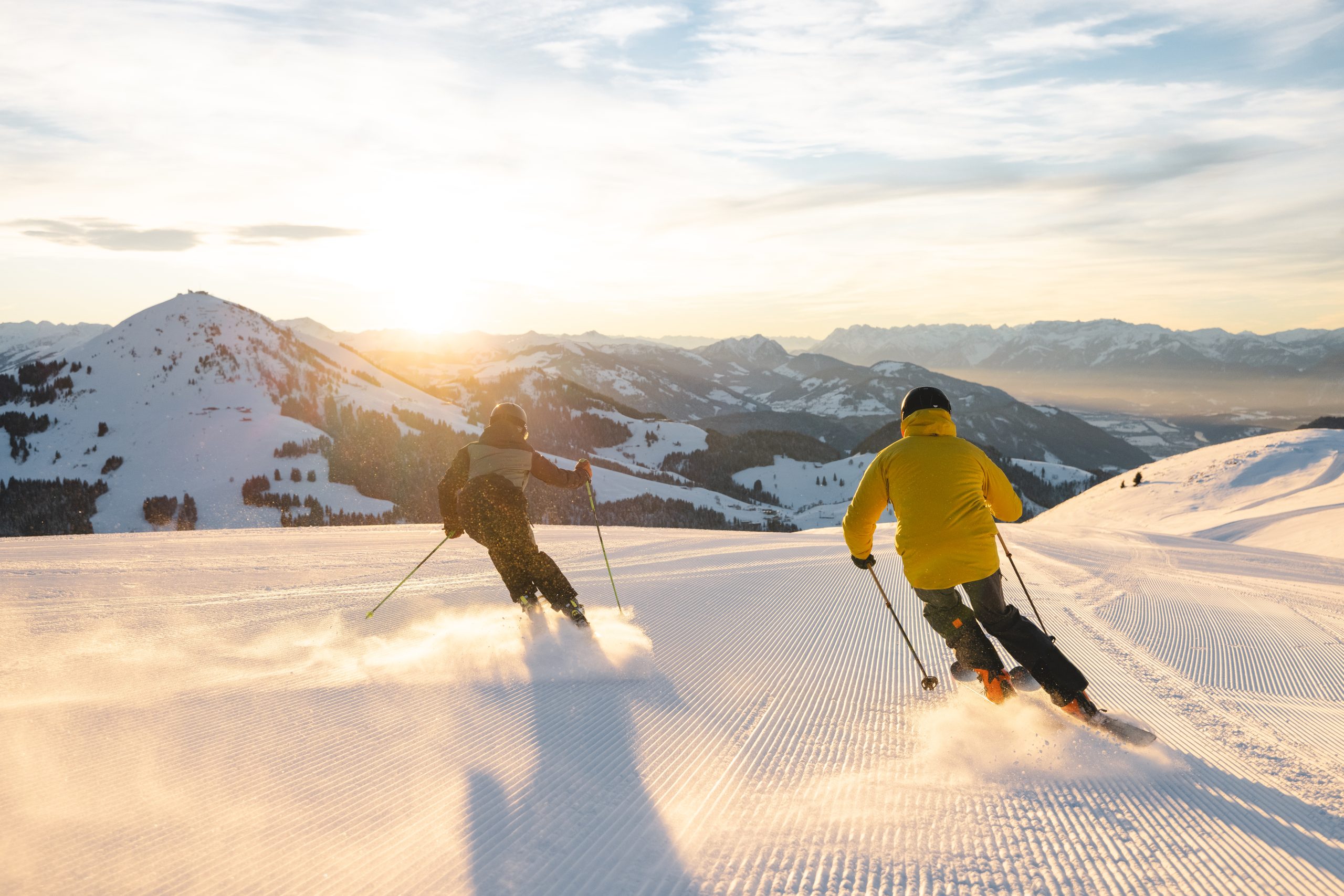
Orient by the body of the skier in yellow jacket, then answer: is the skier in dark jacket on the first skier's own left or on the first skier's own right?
on the first skier's own left

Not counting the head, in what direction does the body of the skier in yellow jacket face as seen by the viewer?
away from the camera

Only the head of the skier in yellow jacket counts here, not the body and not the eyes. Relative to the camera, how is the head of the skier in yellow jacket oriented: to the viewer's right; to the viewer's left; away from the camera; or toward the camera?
away from the camera

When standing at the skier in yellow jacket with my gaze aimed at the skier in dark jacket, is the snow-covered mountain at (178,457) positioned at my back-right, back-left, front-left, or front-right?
front-right

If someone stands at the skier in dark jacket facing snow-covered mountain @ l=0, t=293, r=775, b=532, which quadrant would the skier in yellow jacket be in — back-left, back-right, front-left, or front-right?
back-right

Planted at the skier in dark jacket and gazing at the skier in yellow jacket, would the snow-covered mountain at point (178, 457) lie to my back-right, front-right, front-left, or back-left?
back-left

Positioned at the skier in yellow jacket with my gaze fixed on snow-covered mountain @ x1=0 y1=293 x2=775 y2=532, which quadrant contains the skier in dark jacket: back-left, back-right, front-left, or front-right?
front-left

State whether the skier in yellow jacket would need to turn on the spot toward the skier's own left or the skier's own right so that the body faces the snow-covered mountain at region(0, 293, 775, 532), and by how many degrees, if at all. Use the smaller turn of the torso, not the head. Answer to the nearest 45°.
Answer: approximately 45° to the skier's own left
